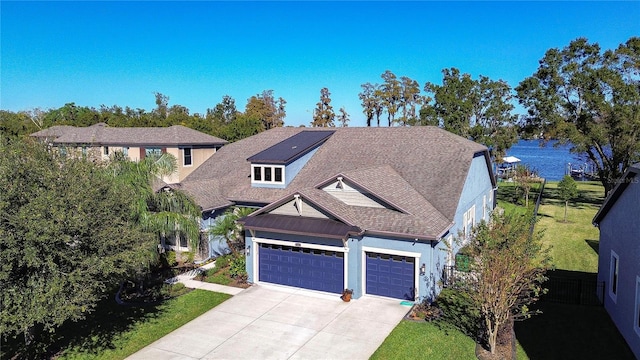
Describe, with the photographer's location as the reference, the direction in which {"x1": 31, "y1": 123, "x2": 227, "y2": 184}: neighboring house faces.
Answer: facing the viewer and to the left of the viewer

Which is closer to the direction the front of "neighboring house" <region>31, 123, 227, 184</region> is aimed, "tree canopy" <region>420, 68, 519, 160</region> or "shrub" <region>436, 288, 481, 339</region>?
the shrub

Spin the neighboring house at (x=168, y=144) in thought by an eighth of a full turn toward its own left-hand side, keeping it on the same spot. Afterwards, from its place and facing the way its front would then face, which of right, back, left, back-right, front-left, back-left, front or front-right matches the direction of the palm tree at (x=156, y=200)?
front

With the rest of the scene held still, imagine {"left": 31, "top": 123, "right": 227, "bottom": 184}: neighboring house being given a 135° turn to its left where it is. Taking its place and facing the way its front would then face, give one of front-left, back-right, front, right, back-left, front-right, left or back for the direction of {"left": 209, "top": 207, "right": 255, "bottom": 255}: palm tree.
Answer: right

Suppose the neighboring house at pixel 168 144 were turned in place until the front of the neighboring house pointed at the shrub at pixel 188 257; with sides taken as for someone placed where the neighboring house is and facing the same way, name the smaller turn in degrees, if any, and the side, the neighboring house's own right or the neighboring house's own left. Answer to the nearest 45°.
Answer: approximately 45° to the neighboring house's own left

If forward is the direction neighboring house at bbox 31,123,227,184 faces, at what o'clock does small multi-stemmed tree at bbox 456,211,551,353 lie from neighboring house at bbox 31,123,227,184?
The small multi-stemmed tree is roughly at 10 o'clock from the neighboring house.

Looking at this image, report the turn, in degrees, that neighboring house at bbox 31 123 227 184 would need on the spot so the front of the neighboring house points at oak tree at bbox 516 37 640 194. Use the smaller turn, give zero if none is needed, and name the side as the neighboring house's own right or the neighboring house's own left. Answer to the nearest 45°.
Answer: approximately 135° to the neighboring house's own left

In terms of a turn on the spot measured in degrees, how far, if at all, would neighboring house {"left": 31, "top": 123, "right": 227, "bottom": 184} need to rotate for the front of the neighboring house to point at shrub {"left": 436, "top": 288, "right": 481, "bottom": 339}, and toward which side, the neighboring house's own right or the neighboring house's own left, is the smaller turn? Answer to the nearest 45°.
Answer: approximately 45° to the neighboring house's own left

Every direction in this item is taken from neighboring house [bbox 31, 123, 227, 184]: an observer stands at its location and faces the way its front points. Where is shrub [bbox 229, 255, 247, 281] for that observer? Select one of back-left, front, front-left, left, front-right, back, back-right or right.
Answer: front-left

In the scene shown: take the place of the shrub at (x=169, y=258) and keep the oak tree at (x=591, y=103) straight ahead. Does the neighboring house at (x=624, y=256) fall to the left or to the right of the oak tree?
right

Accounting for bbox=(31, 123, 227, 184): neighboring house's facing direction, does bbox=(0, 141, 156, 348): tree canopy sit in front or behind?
in front
